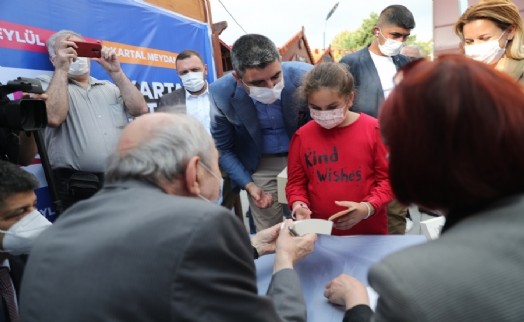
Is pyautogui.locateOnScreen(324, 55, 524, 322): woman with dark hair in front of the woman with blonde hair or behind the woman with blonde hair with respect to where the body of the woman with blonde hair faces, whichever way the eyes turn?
in front

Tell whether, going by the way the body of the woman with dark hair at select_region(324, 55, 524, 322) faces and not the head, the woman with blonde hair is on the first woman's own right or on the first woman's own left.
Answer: on the first woman's own right

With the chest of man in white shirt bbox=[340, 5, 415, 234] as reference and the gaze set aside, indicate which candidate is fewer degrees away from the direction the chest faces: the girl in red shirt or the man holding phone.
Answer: the girl in red shirt

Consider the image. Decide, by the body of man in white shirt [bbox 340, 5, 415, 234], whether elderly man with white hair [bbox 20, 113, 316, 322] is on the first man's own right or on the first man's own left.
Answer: on the first man's own right

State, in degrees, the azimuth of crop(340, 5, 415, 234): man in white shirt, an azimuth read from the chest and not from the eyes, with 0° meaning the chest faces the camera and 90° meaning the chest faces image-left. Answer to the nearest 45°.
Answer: approximately 315°

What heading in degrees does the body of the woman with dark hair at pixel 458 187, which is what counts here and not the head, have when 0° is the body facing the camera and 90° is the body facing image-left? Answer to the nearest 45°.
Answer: approximately 135°

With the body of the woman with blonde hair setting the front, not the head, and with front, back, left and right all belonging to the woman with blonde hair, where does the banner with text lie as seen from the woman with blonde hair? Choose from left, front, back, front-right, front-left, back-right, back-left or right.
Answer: front-right
